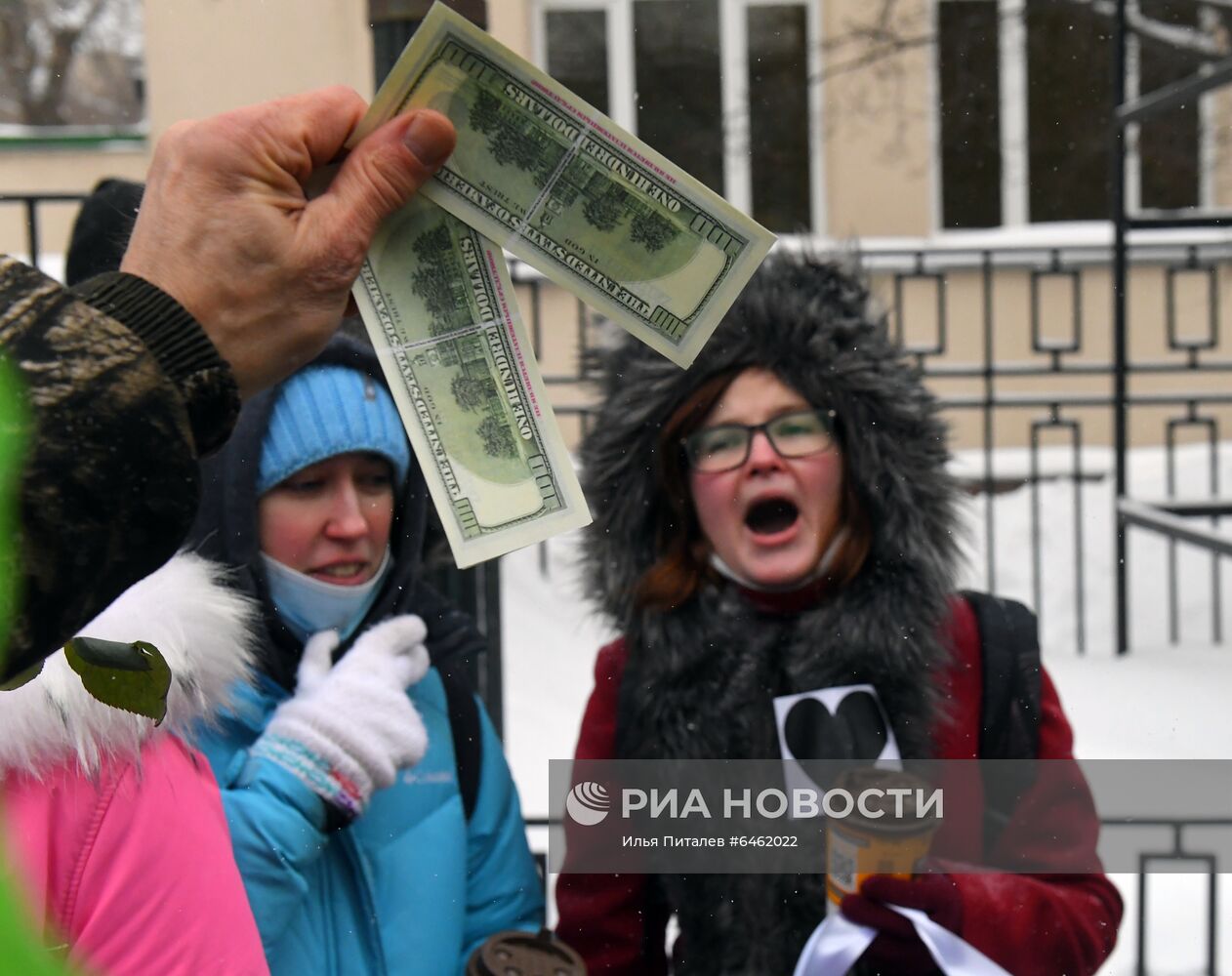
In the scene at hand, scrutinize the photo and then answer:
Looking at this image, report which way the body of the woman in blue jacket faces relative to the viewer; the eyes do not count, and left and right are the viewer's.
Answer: facing the viewer

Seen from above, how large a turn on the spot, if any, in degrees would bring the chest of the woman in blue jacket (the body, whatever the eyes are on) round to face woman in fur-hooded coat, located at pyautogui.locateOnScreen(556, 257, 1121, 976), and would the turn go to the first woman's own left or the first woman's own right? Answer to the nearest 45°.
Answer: approximately 90° to the first woman's own left

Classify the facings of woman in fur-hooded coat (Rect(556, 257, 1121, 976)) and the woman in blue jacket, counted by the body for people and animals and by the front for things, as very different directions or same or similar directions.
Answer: same or similar directions

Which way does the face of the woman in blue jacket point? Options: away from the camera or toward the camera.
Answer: toward the camera

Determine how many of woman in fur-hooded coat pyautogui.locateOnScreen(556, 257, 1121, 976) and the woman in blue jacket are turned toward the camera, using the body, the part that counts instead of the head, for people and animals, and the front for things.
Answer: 2

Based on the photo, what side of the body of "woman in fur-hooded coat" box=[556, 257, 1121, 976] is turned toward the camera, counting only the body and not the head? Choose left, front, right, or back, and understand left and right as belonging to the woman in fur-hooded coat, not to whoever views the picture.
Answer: front

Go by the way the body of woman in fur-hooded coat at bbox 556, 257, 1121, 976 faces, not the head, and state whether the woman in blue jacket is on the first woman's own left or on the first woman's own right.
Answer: on the first woman's own right
